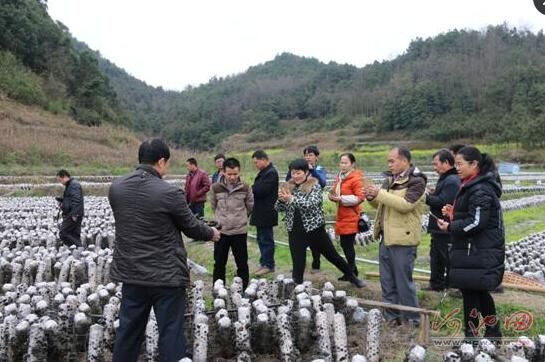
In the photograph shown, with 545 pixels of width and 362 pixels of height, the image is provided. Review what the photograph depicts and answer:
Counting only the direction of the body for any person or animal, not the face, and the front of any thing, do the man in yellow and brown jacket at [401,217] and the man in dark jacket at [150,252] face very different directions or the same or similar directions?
very different directions

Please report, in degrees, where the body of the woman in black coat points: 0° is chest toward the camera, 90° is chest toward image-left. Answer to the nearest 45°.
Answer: approximately 90°

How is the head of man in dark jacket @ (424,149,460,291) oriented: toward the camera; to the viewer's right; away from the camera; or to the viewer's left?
to the viewer's left

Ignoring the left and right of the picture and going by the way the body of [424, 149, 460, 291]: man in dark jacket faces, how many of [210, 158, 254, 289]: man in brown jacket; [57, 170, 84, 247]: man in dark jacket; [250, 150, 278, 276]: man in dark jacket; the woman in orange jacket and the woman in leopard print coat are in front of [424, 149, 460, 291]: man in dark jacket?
5

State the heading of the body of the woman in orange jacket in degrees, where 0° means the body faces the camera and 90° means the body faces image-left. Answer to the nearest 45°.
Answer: approximately 45°

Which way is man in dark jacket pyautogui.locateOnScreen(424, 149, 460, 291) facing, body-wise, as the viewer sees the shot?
to the viewer's left

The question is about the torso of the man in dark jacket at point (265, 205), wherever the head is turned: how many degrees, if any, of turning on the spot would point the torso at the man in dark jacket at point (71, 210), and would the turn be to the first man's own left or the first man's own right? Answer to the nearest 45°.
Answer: approximately 45° to the first man's own right

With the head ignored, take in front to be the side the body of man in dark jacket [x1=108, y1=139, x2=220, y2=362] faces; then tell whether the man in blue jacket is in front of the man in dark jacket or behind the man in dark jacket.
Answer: in front

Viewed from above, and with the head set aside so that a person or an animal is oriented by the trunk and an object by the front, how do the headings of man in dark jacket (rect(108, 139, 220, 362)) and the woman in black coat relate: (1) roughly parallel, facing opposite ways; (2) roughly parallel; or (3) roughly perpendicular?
roughly perpendicular
